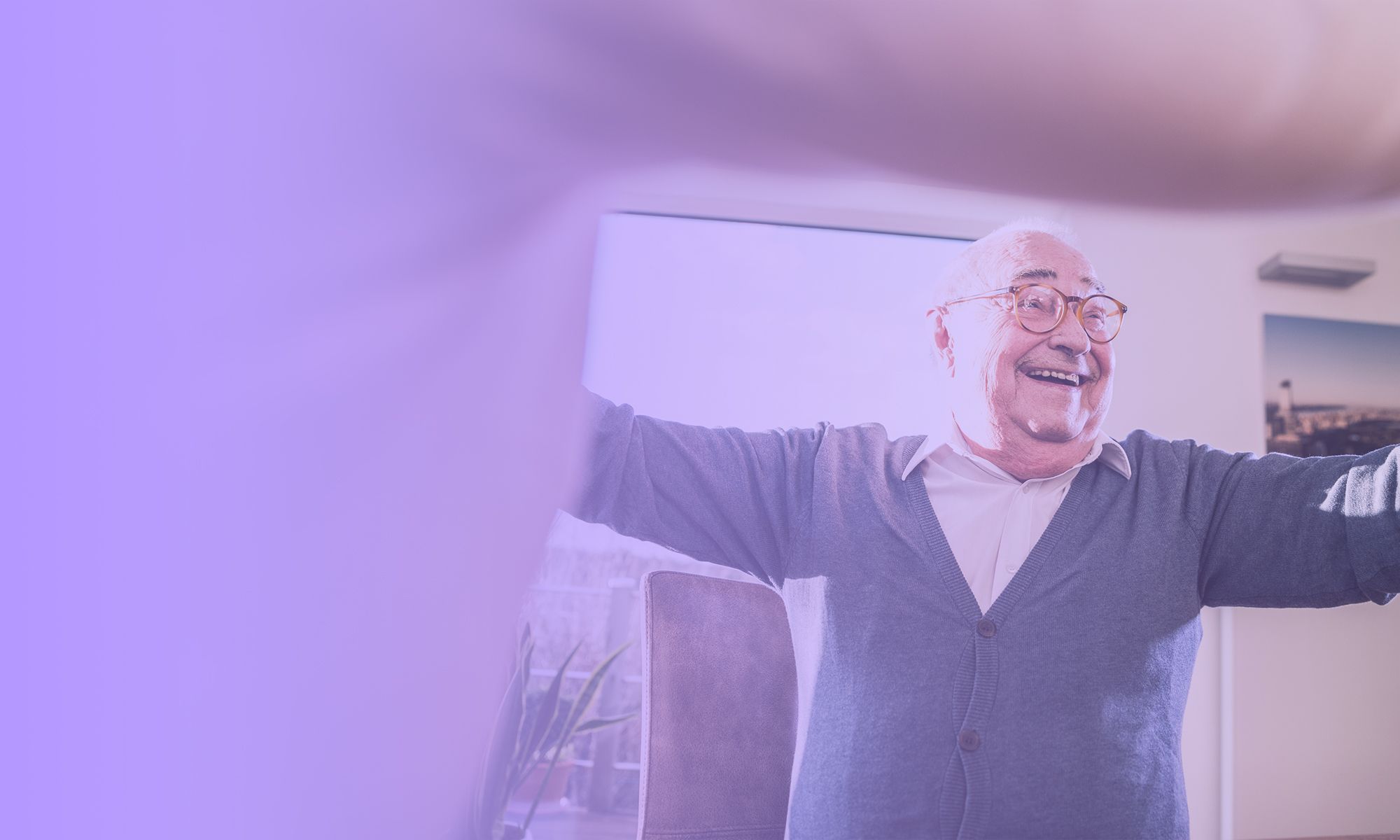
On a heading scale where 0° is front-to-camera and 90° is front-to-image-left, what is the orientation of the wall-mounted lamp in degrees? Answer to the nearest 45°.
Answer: approximately 315°

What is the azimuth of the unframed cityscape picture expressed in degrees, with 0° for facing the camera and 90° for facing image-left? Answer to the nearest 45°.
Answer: approximately 315°

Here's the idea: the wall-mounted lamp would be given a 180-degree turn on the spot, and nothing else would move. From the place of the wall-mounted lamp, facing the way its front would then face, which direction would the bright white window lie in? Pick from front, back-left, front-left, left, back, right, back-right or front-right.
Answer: left

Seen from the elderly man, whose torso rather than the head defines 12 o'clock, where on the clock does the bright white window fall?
The bright white window is roughly at 5 o'clock from the elderly man.

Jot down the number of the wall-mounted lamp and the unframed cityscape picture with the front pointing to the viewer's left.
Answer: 0

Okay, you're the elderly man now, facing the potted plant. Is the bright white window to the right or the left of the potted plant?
right

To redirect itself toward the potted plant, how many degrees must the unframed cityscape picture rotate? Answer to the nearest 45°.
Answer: approximately 90° to its right
